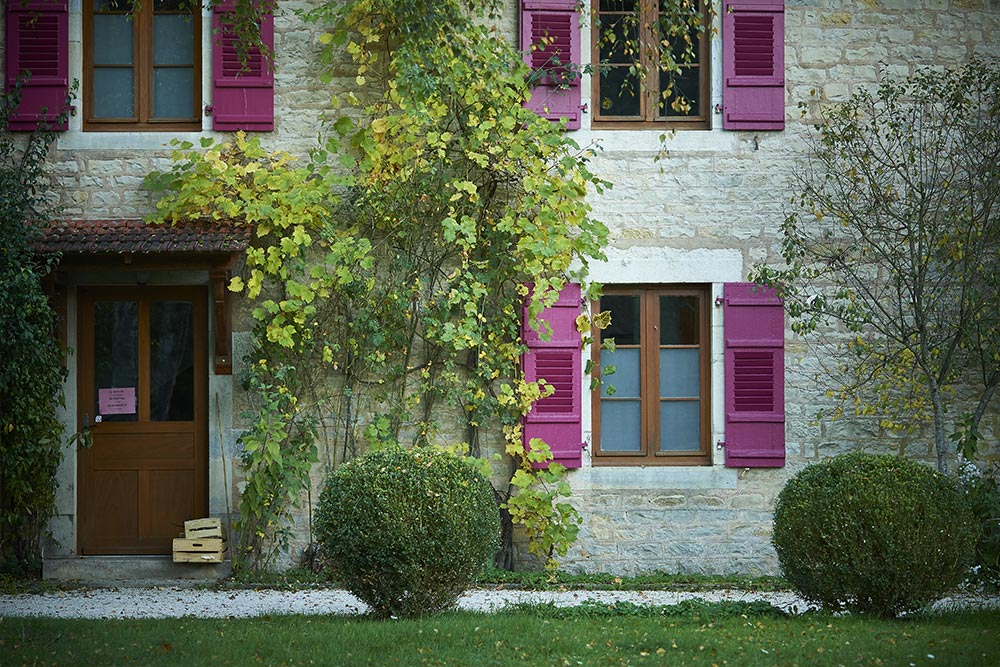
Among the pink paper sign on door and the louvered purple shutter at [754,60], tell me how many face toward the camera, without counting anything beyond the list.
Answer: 2

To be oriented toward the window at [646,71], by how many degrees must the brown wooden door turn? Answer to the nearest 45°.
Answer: approximately 90° to its left

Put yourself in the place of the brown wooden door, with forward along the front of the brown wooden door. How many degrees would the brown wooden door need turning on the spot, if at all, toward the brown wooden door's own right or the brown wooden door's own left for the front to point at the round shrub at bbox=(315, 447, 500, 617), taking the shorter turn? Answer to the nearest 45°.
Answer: approximately 45° to the brown wooden door's own left

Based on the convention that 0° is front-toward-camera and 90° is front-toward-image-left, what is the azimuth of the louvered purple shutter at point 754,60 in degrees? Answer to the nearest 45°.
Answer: approximately 0°

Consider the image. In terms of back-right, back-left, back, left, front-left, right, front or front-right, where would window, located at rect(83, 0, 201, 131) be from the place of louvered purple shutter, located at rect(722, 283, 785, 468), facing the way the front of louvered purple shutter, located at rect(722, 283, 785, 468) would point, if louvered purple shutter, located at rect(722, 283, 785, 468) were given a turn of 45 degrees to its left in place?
back-right

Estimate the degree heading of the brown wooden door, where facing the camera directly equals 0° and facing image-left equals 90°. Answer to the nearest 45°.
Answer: approximately 0°

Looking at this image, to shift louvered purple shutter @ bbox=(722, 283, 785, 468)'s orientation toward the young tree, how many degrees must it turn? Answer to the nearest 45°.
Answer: approximately 90° to its left

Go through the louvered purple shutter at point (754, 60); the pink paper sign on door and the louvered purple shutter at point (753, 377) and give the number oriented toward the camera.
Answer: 3

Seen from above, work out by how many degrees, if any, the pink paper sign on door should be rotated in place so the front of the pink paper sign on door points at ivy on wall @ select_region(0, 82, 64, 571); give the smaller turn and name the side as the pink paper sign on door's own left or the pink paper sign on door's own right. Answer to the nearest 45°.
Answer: approximately 45° to the pink paper sign on door's own right

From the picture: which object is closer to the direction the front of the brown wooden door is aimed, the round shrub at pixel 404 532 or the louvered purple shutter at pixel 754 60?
the round shrub
